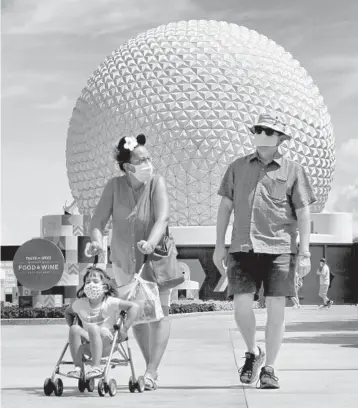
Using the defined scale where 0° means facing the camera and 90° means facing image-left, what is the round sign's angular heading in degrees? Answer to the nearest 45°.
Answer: approximately 0°

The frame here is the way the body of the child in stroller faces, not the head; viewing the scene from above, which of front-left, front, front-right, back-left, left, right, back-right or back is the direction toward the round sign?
back-right

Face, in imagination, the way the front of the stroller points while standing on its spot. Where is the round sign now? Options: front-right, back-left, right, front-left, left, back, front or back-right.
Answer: back-right

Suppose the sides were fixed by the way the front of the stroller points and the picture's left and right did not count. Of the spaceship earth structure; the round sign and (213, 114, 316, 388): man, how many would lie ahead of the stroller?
0

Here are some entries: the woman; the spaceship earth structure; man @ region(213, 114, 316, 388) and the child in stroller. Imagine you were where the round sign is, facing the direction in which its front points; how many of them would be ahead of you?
3

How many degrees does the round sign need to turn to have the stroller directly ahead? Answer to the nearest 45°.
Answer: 0° — it already faces it

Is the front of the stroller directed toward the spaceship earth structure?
no

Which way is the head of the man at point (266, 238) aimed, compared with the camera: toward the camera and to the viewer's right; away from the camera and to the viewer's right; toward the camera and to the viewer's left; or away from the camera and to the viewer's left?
toward the camera and to the viewer's left

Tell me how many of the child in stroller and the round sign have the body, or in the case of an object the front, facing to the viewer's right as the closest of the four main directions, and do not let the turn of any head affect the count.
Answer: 0

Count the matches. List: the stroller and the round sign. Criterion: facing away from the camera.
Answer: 0

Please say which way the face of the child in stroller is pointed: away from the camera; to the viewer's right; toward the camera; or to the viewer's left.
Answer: toward the camera

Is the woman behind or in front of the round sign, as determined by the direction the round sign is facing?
in front

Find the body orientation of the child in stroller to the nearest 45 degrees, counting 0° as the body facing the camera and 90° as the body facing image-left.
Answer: approximately 45°

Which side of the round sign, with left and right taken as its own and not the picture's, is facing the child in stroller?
front

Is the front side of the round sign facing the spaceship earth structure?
no

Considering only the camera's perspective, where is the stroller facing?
facing the viewer and to the left of the viewer
